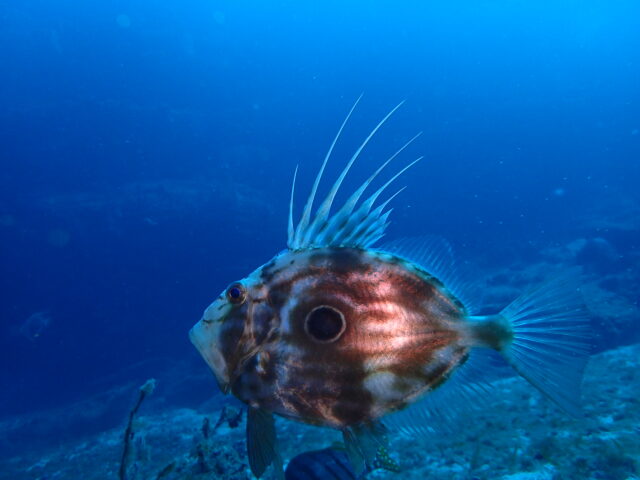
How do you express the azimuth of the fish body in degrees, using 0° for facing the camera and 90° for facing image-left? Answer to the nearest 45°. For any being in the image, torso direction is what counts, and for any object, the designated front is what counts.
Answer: approximately 90°
